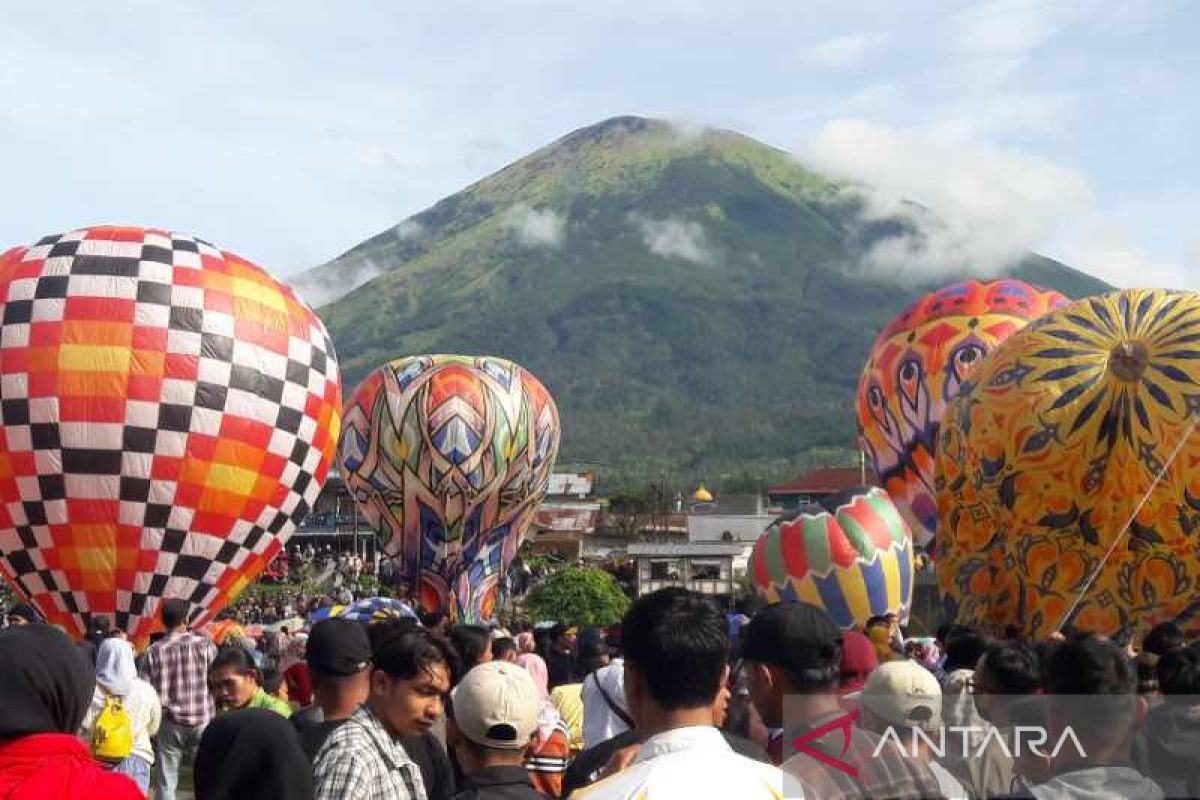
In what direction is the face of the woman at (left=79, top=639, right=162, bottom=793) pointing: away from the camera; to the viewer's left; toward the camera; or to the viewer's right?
away from the camera

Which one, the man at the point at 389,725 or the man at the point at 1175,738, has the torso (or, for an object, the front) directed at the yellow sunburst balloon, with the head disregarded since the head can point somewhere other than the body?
the man at the point at 1175,738

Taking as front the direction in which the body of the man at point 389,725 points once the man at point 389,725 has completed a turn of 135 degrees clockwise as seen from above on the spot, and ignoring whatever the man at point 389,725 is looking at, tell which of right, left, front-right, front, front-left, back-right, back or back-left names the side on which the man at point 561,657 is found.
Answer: right

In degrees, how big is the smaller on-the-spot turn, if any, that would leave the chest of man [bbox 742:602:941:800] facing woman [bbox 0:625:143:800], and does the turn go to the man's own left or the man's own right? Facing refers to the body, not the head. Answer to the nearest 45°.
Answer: approximately 45° to the man's own left

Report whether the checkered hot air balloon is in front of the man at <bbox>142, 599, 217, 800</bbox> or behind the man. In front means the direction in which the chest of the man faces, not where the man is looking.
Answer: in front

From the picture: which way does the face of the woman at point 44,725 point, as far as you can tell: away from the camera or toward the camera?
away from the camera

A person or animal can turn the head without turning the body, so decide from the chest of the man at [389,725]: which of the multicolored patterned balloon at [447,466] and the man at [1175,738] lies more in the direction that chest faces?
the man

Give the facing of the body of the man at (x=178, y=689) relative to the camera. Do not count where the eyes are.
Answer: away from the camera

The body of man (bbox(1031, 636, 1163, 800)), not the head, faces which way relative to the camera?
away from the camera

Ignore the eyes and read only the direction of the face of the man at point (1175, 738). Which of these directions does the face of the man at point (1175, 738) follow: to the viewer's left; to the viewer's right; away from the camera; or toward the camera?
away from the camera

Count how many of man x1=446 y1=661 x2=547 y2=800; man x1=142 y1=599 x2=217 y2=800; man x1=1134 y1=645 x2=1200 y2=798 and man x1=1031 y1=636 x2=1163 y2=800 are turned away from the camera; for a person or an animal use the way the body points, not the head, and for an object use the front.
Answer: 4

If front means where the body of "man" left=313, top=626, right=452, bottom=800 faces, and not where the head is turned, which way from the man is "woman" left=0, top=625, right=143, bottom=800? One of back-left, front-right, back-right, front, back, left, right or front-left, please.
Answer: right

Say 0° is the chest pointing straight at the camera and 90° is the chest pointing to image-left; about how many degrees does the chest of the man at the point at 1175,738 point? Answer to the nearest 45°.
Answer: approximately 180°

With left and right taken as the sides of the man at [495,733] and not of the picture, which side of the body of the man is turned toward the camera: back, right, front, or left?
back

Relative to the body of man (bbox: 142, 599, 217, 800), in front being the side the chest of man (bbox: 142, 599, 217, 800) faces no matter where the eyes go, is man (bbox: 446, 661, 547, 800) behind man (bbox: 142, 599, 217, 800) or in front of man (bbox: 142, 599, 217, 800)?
behind

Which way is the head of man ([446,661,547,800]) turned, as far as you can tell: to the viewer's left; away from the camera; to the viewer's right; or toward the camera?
away from the camera

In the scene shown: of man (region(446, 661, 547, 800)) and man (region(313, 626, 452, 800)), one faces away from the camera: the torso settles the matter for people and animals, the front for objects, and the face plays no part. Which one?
man (region(446, 661, 547, 800))

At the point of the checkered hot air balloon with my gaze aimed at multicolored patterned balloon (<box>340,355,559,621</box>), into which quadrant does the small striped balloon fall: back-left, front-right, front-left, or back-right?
front-right
